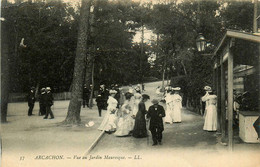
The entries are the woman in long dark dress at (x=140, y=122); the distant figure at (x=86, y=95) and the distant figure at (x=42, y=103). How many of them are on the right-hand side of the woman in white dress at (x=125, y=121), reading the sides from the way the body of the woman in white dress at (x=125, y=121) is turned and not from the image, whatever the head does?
1

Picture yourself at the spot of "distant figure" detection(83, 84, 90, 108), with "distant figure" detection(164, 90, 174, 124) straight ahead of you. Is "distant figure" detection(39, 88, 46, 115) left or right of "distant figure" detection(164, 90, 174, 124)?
right
